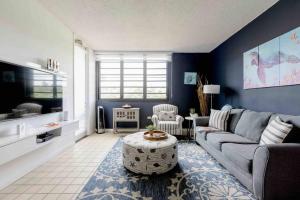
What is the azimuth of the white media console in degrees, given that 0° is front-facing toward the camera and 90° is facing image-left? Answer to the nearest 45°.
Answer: approximately 315°

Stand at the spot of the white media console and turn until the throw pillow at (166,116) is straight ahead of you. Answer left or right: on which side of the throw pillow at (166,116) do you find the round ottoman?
right

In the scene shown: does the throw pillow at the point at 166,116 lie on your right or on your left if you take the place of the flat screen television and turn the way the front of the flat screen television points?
on your left

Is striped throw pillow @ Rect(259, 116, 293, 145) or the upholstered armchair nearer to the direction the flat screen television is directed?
the striped throw pillow

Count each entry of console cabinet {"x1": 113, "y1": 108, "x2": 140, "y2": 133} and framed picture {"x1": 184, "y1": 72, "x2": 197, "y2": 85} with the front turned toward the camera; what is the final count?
2

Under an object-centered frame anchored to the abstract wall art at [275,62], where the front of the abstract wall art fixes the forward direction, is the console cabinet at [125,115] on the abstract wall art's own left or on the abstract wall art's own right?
on the abstract wall art's own right

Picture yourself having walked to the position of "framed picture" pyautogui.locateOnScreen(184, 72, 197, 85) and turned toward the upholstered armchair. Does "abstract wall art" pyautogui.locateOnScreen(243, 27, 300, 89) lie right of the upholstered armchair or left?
left

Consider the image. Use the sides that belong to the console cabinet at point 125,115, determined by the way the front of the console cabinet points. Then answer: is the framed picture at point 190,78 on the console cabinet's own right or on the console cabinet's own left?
on the console cabinet's own left
